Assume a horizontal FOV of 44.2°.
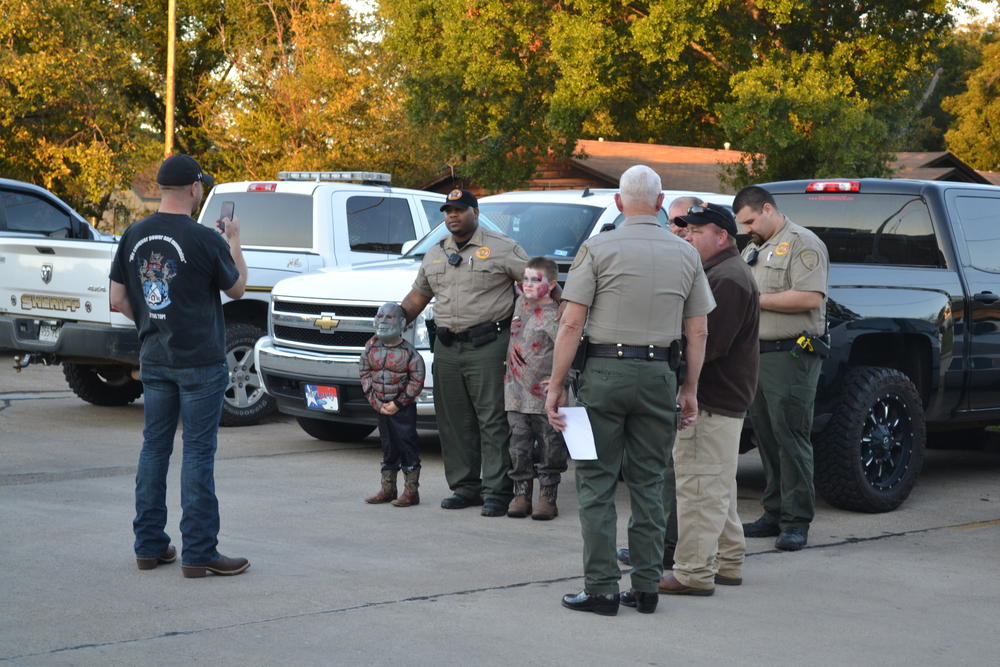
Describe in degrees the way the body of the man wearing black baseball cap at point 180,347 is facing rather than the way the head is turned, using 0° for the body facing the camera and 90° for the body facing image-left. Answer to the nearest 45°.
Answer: approximately 225°

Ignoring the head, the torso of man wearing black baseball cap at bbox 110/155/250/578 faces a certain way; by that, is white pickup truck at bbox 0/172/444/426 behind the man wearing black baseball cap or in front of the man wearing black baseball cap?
in front

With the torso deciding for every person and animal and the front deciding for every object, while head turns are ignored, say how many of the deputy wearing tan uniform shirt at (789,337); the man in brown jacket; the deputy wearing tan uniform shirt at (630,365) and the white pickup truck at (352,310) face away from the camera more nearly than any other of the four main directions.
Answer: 1

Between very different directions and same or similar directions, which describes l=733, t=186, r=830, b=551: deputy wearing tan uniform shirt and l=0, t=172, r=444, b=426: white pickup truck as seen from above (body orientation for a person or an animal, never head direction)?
very different directions

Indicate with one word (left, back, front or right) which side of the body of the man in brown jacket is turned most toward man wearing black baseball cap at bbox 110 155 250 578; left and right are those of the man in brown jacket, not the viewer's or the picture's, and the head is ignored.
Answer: front

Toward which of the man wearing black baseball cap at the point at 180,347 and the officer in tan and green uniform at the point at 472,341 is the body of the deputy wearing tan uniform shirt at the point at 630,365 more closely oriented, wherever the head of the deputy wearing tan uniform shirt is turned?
the officer in tan and green uniform

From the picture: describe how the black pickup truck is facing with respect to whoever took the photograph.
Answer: facing away from the viewer and to the right of the viewer

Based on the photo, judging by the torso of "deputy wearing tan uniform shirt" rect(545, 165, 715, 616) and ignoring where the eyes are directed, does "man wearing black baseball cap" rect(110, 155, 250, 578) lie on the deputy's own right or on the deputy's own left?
on the deputy's own left

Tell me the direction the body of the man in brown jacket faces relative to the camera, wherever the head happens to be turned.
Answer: to the viewer's left

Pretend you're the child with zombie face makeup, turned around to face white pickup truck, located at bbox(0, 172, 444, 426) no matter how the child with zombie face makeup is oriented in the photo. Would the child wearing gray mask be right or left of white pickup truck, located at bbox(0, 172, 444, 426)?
left

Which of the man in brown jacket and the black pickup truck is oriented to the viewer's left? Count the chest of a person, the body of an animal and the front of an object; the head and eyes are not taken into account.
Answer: the man in brown jacket

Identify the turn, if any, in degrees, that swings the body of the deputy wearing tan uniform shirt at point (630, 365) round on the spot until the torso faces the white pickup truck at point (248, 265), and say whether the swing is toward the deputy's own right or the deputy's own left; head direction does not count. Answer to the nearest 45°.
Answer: approximately 45° to the deputy's own left

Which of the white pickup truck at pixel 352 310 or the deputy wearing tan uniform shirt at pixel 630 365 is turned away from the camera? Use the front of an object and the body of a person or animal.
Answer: the deputy wearing tan uniform shirt

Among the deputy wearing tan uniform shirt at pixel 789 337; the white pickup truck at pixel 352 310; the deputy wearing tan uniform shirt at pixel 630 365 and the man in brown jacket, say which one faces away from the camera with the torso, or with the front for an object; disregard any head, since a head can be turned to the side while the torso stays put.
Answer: the deputy wearing tan uniform shirt at pixel 630 365

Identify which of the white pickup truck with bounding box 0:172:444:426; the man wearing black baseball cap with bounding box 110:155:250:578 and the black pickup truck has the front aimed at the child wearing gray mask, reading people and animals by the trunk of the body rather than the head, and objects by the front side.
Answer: the man wearing black baseball cap
